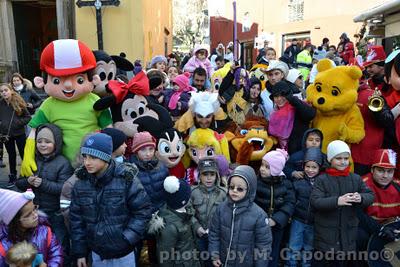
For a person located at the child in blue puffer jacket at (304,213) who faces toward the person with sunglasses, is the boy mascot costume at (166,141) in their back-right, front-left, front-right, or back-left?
front-right

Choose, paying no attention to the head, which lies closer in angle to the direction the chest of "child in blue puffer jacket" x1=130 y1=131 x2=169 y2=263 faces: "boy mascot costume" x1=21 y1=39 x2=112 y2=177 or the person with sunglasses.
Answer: the person with sunglasses

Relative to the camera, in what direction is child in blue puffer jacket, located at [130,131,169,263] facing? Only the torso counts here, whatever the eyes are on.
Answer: toward the camera

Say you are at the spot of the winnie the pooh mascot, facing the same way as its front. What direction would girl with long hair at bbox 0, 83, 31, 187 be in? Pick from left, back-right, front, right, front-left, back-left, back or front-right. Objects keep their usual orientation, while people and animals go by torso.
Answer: front-right

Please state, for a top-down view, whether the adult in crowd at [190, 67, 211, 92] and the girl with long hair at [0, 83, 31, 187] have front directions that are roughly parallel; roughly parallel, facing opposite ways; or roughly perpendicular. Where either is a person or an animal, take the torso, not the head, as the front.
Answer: roughly parallel

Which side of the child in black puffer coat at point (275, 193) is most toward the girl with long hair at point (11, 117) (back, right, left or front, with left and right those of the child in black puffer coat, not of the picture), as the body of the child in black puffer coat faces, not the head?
right

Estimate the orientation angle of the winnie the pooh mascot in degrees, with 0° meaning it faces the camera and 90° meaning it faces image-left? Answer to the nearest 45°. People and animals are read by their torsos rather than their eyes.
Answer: approximately 45°

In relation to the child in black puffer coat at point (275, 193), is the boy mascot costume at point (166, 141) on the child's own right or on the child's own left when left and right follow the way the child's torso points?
on the child's own right

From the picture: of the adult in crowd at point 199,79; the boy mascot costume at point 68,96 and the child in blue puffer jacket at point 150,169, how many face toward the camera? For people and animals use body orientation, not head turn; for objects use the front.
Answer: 3

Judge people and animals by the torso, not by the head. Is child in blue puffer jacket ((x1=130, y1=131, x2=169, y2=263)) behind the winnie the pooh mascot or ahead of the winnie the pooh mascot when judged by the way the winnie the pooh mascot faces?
ahead

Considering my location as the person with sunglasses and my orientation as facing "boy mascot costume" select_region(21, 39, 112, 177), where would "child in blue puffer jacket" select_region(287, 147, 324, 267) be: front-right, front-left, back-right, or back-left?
back-right

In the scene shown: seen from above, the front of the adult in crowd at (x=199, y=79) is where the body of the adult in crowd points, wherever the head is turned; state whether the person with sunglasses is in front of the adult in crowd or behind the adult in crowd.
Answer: in front

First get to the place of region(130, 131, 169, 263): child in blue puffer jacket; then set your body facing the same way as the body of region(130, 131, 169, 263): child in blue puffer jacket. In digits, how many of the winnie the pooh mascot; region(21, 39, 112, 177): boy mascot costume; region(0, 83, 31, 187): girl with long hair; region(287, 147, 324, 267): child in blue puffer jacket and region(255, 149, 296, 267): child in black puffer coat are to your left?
3

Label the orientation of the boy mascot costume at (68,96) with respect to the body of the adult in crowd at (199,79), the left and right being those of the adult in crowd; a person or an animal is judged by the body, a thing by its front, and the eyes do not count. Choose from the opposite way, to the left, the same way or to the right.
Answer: the same way

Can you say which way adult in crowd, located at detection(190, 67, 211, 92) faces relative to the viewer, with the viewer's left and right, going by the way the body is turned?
facing the viewer

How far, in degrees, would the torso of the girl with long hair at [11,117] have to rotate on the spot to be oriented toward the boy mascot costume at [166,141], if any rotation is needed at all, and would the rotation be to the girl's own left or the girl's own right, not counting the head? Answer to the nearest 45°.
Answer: approximately 90° to the girl's own left

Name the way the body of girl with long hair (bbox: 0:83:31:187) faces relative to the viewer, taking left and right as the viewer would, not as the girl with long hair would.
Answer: facing the viewer and to the left of the viewer

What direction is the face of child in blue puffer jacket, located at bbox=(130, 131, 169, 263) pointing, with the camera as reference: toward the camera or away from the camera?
toward the camera

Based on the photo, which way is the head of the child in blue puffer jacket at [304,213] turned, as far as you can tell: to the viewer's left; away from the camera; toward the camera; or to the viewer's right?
toward the camera
